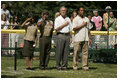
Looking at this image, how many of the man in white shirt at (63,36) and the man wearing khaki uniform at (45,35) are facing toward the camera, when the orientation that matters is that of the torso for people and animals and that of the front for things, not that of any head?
2

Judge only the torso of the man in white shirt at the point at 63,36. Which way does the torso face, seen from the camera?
toward the camera

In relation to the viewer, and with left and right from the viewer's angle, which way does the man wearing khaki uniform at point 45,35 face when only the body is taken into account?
facing the viewer

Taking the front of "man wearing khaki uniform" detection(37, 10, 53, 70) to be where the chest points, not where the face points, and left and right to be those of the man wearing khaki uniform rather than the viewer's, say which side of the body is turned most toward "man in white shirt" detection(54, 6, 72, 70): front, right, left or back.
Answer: left

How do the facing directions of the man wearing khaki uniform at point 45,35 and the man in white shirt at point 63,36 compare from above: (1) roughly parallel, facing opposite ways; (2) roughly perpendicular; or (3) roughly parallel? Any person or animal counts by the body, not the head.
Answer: roughly parallel

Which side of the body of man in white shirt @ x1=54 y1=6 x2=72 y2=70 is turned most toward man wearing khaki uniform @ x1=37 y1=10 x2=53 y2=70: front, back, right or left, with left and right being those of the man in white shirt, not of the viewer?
right
